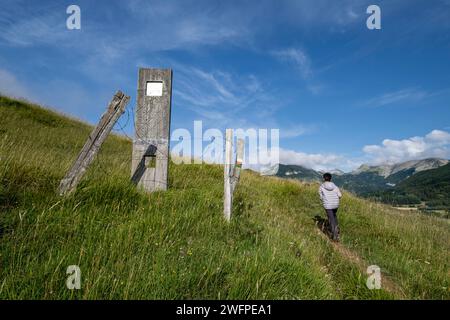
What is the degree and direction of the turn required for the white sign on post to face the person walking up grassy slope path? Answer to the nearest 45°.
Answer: approximately 90° to its left

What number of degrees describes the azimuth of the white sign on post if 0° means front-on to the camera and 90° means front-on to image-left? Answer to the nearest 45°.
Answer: approximately 0°

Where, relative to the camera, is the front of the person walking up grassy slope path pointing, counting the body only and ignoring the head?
away from the camera

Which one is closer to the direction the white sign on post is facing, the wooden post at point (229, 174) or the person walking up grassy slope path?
the wooden post

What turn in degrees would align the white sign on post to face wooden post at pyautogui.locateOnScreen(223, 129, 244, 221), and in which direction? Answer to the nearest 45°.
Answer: approximately 45° to its left

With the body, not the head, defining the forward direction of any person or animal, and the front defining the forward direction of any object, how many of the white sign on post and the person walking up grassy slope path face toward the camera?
1

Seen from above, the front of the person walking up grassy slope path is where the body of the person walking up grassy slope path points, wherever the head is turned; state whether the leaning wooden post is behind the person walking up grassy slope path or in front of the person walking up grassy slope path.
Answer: behind

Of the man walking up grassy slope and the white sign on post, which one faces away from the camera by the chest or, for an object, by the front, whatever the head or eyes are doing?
the man walking up grassy slope
